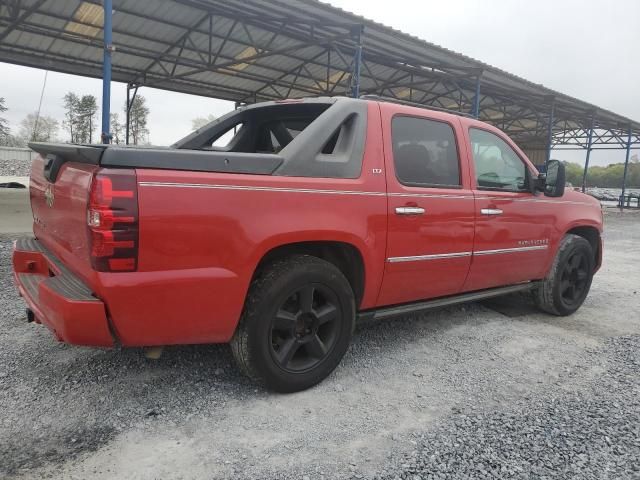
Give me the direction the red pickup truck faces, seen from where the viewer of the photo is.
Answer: facing away from the viewer and to the right of the viewer
